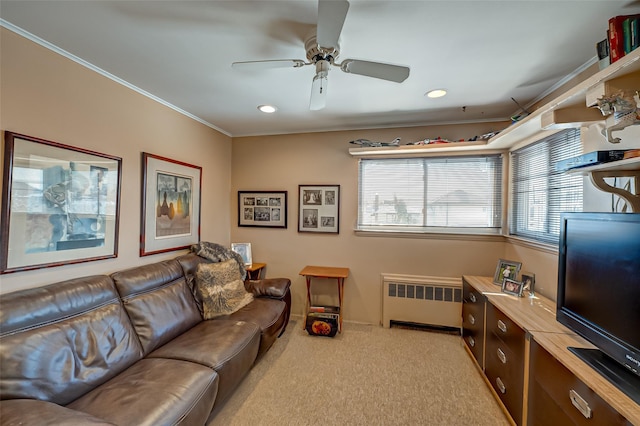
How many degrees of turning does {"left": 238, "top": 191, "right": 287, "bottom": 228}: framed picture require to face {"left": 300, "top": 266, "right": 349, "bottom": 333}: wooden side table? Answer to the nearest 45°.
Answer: approximately 45° to its left

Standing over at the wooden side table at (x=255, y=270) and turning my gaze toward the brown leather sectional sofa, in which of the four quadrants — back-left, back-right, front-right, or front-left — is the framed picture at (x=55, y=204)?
front-right

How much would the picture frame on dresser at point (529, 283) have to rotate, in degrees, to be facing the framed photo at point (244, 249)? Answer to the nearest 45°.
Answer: approximately 45° to its right

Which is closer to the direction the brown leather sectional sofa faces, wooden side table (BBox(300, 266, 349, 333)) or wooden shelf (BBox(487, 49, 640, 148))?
the wooden shelf

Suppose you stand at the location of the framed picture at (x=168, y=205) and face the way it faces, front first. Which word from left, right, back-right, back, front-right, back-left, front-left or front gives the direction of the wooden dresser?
front

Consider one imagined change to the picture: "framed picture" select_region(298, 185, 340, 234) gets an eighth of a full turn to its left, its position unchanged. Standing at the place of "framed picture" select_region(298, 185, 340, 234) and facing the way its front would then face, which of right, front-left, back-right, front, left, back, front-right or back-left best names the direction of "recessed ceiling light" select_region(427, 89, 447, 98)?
front

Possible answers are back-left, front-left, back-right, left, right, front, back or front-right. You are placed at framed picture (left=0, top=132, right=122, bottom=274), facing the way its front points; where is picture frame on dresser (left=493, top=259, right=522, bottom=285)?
front

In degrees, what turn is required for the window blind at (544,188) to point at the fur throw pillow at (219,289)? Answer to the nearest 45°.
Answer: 0° — it already faces it

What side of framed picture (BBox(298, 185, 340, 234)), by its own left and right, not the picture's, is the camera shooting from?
front

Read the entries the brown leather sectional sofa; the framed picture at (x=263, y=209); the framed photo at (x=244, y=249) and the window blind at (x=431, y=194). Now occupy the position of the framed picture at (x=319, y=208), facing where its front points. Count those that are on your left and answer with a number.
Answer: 1

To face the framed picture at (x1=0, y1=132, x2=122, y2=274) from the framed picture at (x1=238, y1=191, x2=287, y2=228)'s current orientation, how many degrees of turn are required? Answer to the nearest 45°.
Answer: approximately 45° to its right

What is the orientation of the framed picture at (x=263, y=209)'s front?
toward the camera

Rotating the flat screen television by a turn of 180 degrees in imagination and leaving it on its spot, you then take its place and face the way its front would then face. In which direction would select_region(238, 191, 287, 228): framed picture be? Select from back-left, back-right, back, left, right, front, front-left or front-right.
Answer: back-left

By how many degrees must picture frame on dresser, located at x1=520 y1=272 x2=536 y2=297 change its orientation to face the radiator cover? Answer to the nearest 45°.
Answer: approximately 45° to its right

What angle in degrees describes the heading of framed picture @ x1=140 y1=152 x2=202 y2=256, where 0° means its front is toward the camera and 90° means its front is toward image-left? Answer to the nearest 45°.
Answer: approximately 315°

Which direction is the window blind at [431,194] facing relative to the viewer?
toward the camera

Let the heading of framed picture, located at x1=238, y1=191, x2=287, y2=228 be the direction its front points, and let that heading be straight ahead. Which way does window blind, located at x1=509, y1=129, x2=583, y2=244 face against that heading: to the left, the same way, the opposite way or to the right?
to the right

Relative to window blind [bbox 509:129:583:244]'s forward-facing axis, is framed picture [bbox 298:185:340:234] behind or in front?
in front
